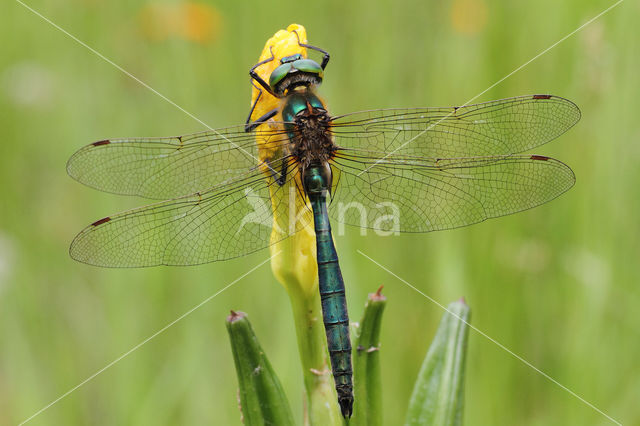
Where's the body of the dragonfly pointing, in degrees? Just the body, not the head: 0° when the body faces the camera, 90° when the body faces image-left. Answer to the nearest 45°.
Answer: approximately 180°
